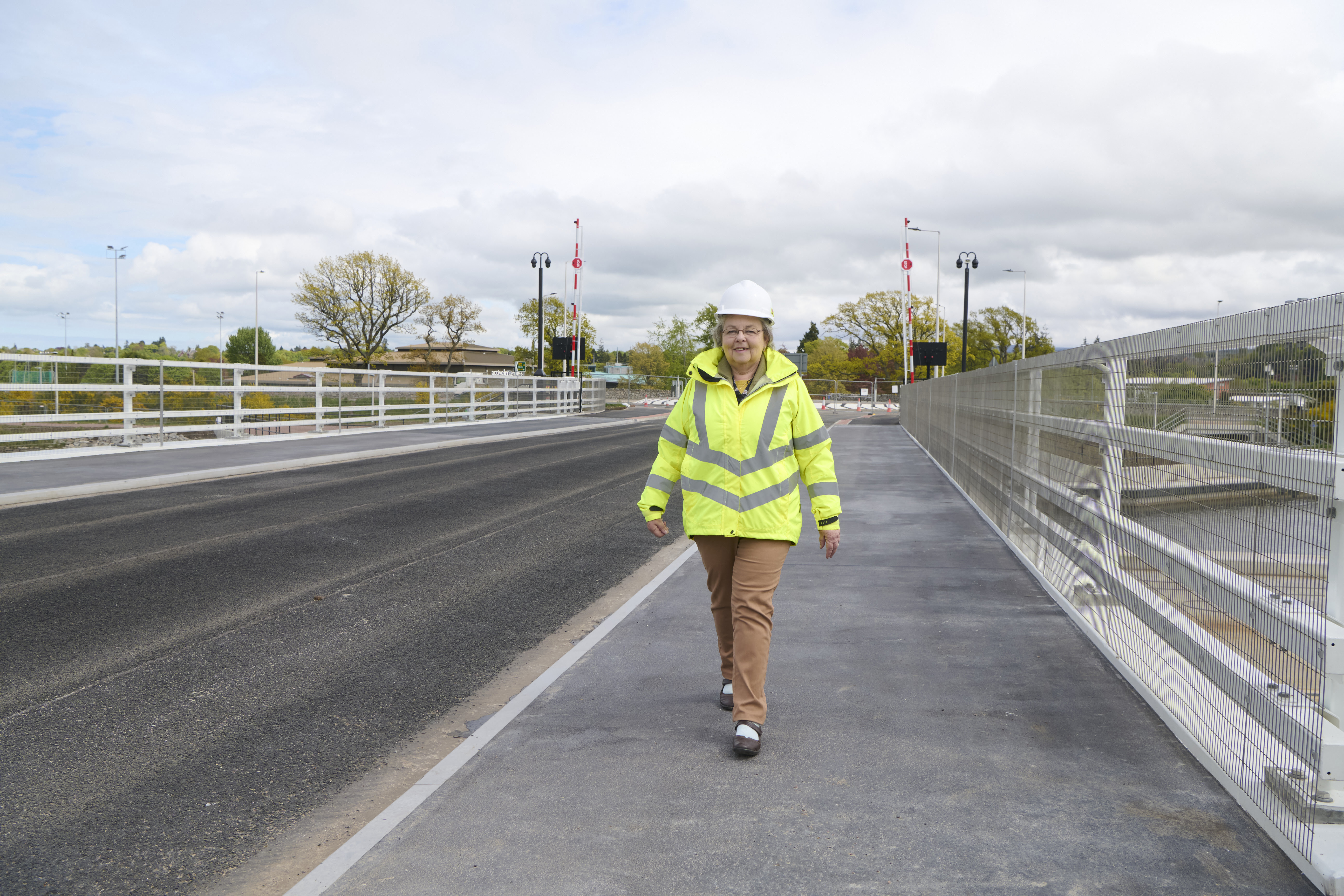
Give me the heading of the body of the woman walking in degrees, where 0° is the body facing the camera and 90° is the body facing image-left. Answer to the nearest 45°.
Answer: approximately 0°

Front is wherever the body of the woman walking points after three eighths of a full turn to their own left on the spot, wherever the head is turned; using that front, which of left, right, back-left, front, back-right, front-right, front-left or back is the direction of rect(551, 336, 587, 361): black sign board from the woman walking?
front-left

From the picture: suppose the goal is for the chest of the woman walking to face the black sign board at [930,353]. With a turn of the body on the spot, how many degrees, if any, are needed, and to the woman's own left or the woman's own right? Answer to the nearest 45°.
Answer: approximately 180°

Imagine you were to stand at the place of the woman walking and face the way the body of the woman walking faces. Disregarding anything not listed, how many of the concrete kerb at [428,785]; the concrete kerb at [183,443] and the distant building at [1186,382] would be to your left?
1

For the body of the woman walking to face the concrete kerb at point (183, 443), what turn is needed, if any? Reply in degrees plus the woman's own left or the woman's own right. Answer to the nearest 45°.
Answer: approximately 135° to the woman's own right

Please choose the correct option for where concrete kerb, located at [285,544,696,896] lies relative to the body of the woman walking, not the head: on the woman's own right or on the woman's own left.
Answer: on the woman's own right

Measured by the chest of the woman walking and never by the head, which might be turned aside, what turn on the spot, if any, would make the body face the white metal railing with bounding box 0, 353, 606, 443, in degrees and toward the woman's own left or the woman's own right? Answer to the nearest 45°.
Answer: approximately 135° to the woman's own right

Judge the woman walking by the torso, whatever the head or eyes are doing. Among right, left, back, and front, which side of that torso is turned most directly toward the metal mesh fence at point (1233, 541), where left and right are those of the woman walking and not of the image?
left

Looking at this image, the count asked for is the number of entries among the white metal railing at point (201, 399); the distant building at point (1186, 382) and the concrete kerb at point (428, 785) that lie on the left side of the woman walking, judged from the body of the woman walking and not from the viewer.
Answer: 1

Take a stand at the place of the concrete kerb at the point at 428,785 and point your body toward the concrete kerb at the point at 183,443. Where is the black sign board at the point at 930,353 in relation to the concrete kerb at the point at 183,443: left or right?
right
